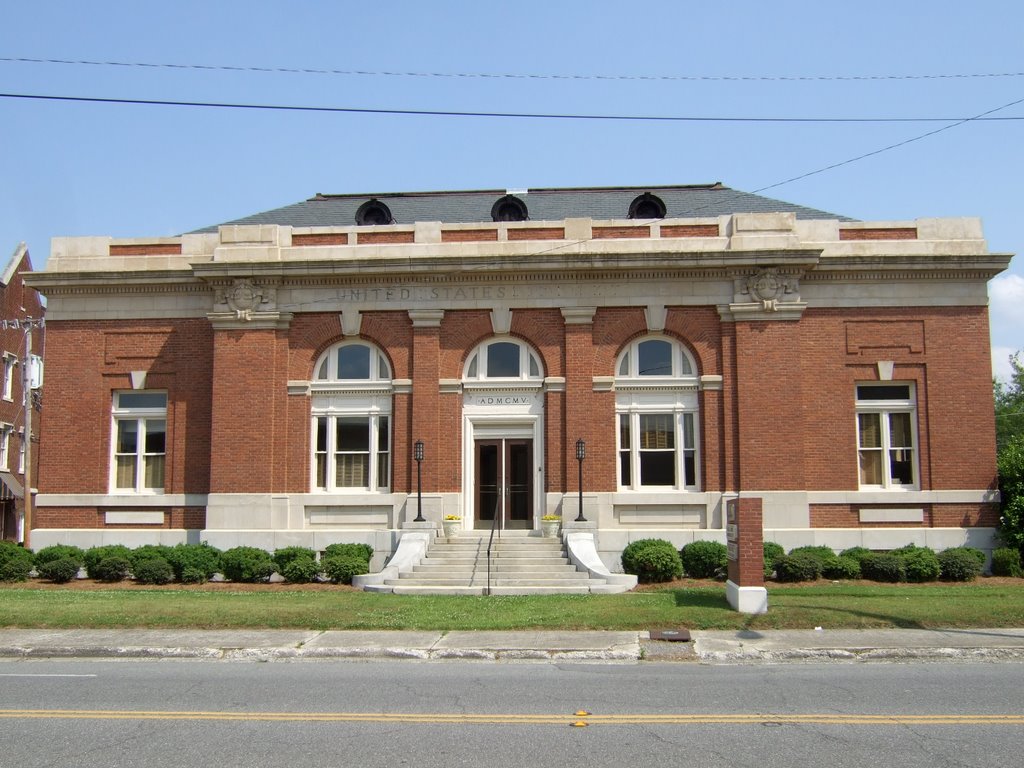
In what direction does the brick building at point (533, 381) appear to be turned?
toward the camera

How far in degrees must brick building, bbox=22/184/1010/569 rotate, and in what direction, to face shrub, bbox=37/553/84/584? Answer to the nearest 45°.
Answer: approximately 90° to its right

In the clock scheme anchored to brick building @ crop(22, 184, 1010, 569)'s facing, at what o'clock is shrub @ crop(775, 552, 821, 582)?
The shrub is roughly at 10 o'clock from the brick building.

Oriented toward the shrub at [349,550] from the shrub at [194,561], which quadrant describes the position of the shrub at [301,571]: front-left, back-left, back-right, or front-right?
front-right

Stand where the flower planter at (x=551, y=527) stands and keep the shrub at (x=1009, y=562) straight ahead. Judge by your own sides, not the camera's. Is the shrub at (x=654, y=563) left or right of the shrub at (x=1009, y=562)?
right

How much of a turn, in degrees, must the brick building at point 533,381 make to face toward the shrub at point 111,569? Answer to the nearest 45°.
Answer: approximately 90° to its right

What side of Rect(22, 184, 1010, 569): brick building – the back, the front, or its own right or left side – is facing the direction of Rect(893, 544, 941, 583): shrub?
left

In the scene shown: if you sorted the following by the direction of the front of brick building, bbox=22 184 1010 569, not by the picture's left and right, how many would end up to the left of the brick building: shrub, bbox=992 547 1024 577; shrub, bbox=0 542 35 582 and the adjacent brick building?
1

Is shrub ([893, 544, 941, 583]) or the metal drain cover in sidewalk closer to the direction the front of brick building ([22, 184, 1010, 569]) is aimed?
the metal drain cover in sidewalk

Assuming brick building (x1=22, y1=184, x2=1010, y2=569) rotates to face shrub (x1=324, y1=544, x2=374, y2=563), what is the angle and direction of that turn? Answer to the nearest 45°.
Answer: approximately 90° to its right

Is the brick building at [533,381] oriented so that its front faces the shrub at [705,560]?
no

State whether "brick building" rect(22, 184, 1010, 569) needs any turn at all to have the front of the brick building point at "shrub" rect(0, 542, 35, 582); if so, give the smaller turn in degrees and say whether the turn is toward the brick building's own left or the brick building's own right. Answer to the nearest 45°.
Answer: approximately 90° to the brick building's own right

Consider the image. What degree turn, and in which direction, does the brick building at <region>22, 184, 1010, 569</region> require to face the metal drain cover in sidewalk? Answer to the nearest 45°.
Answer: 0° — it already faces it

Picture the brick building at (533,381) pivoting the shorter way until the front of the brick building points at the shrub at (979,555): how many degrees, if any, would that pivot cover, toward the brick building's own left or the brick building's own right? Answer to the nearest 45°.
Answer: approximately 90° to the brick building's own left

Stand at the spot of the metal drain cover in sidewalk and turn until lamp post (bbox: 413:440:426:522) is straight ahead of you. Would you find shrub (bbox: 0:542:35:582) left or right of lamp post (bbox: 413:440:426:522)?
left
